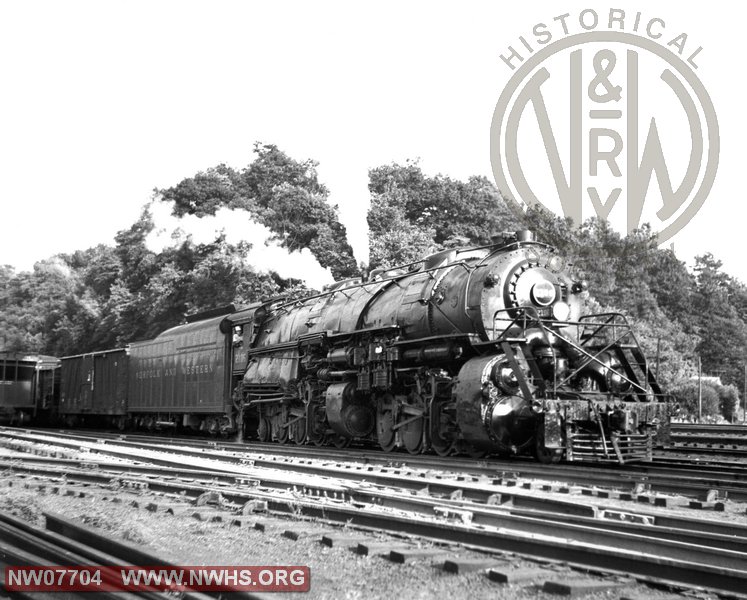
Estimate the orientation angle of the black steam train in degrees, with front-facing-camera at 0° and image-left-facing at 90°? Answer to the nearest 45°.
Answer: approximately 315°

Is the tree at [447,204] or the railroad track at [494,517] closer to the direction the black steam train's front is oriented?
the railroad track

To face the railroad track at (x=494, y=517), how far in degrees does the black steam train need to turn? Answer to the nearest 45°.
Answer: approximately 45° to its right

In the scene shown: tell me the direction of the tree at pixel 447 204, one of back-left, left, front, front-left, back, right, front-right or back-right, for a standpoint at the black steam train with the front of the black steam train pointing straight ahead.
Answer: back-left

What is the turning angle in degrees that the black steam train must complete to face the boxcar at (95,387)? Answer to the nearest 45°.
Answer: approximately 180°

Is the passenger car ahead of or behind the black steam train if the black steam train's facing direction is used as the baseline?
behind

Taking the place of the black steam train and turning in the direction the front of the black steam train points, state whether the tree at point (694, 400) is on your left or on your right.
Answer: on your left

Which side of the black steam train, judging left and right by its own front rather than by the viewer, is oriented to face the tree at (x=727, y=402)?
left

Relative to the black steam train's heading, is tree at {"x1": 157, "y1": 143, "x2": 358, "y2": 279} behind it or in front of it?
behind
